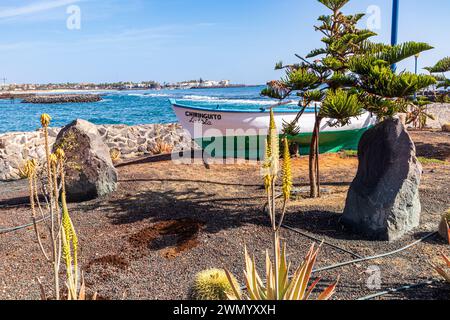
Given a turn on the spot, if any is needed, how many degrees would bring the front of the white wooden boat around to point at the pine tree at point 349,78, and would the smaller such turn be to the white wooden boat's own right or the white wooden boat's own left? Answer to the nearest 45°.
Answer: approximately 90° to the white wooden boat's own left

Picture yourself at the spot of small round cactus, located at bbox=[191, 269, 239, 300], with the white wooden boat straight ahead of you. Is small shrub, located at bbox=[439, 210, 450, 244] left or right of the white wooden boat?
right

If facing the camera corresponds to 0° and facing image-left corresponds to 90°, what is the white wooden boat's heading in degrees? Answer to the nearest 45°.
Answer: approximately 90°

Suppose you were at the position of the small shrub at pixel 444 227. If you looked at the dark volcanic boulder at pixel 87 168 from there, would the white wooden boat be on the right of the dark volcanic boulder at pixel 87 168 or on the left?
right

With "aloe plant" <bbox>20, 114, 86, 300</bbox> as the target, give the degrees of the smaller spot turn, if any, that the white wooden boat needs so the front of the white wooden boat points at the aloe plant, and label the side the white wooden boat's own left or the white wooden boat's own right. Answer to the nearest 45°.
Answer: approximately 90° to the white wooden boat's own left

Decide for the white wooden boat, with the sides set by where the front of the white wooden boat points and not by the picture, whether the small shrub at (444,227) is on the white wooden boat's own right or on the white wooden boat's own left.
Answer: on the white wooden boat's own left

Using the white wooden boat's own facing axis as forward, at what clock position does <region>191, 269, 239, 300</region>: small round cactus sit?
The small round cactus is roughly at 9 o'clock from the white wooden boat.
